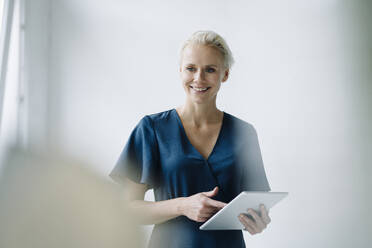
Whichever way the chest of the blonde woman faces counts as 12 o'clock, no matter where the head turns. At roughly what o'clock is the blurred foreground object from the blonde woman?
The blurred foreground object is roughly at 12 o'clock from the blonde woman.

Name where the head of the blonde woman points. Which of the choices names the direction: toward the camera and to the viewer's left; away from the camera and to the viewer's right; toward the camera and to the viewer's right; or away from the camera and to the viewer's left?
toward the camera and to the viewer's left

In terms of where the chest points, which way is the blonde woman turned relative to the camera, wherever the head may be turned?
toward the camera
